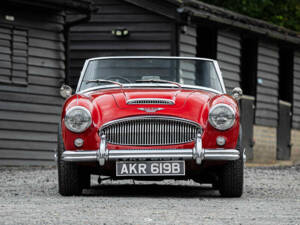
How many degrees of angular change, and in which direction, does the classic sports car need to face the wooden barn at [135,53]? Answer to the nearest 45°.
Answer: approximately 180°

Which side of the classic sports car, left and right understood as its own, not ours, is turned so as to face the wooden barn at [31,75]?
back

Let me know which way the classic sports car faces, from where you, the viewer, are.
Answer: facing the viewer
